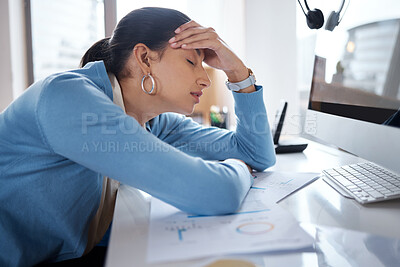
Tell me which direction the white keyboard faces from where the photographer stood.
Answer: facing the viewer and to the left of the viewer

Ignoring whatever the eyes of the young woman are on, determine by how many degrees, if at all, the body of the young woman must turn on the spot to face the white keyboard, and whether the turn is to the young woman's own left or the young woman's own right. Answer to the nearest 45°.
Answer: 0° — they already face it

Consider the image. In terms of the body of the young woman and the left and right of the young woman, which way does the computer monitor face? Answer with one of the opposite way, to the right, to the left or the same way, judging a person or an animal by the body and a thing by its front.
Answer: the opposite way

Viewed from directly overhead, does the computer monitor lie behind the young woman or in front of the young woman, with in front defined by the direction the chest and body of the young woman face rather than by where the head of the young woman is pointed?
in front

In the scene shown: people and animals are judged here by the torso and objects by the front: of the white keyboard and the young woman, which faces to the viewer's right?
the young woman

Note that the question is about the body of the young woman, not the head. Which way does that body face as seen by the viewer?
to the viewer's right

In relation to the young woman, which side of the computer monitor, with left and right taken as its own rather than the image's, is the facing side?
front

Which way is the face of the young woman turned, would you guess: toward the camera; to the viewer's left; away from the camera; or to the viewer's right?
to the viewer's right

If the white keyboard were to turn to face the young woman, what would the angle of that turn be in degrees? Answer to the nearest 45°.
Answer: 0° — it already faces them
